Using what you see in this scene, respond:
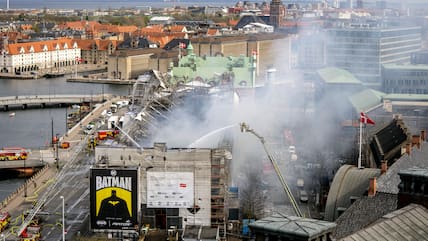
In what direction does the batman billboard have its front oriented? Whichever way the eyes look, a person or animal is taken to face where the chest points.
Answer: toward the camera

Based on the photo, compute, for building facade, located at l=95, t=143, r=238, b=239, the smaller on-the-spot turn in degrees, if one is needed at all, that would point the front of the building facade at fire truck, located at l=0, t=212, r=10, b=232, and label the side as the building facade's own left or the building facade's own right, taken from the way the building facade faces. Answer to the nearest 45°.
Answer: approximately 90° to the building facade's own right

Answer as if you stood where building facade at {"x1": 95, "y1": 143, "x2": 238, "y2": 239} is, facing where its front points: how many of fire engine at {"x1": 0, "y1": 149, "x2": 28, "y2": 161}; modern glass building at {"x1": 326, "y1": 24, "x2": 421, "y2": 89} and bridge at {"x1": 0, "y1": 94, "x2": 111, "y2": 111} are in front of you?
0

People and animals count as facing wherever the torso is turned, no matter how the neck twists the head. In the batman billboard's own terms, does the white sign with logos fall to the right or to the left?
on its left

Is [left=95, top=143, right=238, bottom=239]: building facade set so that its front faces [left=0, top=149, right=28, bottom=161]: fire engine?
no

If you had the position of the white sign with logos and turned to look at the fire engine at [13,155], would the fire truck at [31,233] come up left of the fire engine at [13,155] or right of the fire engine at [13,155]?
left

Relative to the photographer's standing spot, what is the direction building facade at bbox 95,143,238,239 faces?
facing the viewer

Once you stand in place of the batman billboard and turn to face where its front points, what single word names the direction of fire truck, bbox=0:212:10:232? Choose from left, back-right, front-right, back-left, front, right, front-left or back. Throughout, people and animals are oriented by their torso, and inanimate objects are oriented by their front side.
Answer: back-right

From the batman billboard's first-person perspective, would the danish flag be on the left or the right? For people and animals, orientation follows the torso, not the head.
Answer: on its left
